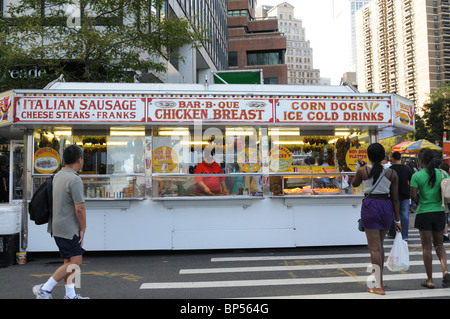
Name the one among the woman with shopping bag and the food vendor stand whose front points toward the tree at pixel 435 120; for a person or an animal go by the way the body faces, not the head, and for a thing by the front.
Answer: the woman with shopping bag

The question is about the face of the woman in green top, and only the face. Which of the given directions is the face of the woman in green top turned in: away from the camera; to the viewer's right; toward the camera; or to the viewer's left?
away from the camera

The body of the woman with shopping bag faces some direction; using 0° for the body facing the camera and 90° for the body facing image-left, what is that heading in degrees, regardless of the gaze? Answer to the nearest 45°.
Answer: approximately 180°

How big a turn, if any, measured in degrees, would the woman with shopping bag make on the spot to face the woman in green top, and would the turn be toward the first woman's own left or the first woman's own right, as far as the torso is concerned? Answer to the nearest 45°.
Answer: approximately 45° to the first woman's own right

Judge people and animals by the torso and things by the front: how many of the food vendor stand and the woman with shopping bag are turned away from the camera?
1

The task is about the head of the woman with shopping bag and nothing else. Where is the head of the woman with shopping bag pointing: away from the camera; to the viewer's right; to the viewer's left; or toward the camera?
away from the camera

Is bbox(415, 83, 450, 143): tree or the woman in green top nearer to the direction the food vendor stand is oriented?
the woman in green top

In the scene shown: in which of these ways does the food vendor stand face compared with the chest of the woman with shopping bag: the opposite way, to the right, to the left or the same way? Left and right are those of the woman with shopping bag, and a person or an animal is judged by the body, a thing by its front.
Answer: the opposite way

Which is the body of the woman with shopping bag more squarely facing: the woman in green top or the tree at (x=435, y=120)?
the tree

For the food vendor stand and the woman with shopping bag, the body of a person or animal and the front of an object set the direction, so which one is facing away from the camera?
the woman with shopping bag

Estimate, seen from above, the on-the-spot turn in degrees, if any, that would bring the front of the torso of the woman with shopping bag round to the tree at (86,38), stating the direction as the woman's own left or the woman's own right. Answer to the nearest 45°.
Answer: approximately 45° to the woman's own left

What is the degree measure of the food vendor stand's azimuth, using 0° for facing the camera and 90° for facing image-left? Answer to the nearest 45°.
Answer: approximately 0°

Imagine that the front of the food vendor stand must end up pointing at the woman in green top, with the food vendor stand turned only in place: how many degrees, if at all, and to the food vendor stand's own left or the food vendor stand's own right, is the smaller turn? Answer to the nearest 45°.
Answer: approximately 45° to the food vendor stand's own left
